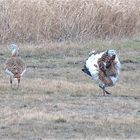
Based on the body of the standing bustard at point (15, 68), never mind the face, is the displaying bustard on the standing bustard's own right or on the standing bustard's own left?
on the standing bustard's own right

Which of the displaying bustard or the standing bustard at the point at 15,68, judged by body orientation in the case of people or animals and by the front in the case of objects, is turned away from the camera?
the standing bustard

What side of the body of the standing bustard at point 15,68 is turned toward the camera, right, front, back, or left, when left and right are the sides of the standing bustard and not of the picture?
back

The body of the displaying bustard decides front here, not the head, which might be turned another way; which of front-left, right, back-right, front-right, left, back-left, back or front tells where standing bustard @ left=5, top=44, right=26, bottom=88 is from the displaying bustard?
back-right

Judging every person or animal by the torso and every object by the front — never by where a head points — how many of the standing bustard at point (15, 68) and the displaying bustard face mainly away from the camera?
1
